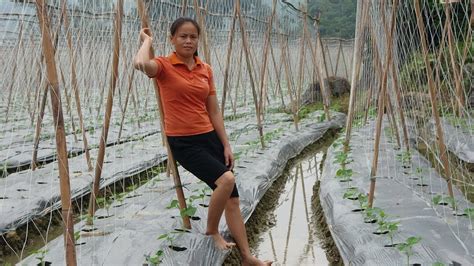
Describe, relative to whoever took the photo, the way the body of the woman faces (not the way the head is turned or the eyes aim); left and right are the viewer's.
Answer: facing the viewer and to the right of the viewer

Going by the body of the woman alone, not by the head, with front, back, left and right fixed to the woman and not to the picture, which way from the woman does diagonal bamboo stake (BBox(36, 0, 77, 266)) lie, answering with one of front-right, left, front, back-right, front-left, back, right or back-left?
right
